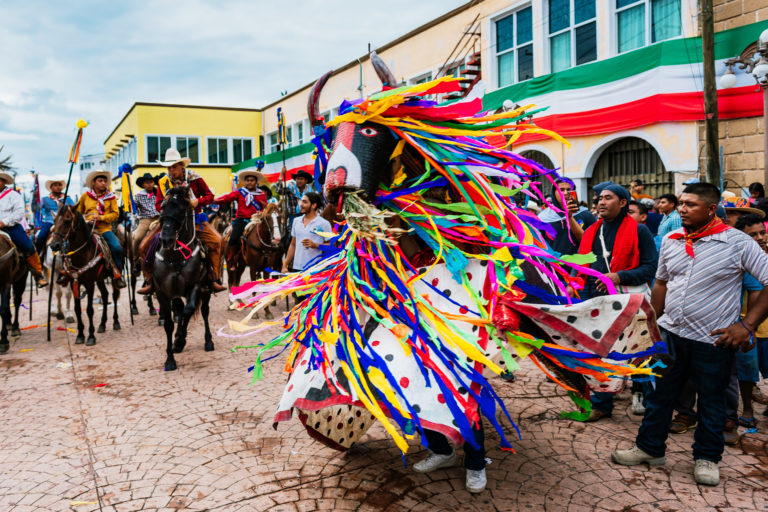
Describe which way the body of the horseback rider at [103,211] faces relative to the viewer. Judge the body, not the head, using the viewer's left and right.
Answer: facing the viewer and to the left of the viewer

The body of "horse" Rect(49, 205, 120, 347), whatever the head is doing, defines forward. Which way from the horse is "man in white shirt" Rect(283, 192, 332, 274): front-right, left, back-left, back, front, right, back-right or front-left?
left

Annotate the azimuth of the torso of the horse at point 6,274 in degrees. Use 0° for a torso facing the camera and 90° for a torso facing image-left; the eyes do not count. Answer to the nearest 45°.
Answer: approximately 45°

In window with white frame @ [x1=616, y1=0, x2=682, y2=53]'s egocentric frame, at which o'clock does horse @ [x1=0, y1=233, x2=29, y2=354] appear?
The horse is roughly at 12 o'clock from the window with white frame.

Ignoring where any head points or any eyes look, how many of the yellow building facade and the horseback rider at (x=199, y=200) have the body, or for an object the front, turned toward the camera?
2

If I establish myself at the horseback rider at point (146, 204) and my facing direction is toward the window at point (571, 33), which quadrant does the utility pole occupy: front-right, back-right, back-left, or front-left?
front-right

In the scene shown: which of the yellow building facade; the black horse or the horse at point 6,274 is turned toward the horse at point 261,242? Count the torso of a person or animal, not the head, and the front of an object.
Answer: the yellow building facade

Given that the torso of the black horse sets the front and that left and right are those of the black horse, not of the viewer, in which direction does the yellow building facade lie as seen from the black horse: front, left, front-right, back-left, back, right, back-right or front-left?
back

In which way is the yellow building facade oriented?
toward the camera
